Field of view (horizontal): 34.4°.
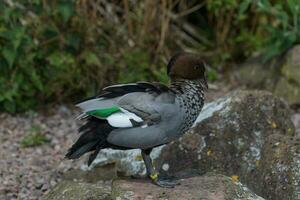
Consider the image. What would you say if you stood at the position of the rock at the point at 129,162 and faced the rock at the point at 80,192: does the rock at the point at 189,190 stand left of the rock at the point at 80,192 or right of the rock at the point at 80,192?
left

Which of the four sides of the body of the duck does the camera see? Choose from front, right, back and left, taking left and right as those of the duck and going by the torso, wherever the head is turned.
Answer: right

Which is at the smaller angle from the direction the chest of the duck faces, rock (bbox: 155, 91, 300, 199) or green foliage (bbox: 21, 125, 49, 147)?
the rock

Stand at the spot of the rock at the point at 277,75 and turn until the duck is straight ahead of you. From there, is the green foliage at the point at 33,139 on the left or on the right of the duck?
right

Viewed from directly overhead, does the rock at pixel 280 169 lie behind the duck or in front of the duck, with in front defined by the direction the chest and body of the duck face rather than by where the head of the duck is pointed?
in front

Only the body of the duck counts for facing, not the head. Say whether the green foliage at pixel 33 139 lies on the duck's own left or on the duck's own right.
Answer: on the duck's own left

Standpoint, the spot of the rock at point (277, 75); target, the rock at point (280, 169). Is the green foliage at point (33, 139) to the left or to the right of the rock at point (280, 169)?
right
